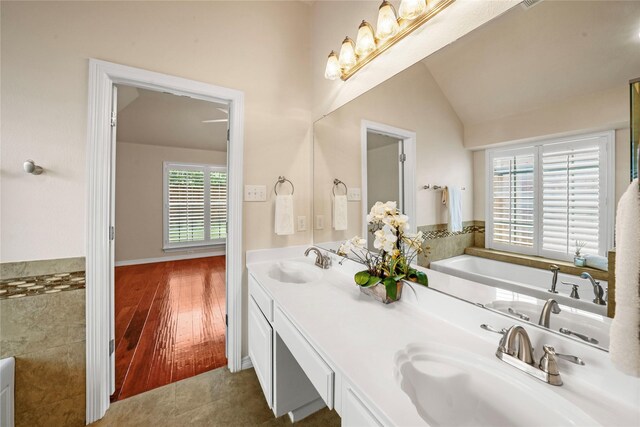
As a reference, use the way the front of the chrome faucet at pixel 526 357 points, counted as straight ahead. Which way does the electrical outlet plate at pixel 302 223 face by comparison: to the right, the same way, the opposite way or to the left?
to the left

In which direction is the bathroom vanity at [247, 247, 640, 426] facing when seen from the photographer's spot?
facing the viewer and to the left of the viewer

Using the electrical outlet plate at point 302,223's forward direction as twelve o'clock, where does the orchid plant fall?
The orchid plant is roughly at 11 o'clock from the electrical outlet plate.

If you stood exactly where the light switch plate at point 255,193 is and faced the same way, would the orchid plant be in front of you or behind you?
in front

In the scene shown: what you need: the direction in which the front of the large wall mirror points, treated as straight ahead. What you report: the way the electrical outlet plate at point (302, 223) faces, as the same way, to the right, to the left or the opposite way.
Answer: to the left

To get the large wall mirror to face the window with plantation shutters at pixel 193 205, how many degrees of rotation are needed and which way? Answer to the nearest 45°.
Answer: approximately 45° to its right

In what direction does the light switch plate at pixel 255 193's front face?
toward the camera

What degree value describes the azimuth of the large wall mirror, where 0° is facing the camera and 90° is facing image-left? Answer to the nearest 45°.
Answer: approximately 45°

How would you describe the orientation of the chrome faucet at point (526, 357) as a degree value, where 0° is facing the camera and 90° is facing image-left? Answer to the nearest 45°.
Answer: approximately 45°
